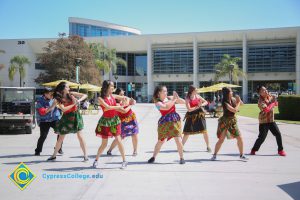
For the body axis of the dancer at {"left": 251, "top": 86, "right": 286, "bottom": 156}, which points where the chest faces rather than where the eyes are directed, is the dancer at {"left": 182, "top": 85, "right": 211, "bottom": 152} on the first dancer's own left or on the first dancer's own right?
on the first dancer's own right

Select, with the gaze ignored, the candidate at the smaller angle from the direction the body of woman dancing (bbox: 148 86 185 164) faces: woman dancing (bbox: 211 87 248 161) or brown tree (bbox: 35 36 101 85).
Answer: the woman dancing

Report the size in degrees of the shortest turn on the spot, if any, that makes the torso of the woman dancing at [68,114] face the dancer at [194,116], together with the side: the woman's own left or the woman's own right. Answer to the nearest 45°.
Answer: approximately 45° to the woman's own left

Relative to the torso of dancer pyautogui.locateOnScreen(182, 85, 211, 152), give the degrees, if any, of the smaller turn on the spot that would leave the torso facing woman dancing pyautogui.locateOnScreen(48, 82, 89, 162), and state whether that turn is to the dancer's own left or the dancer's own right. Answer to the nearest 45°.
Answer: approximately 90° to the dancer's own right

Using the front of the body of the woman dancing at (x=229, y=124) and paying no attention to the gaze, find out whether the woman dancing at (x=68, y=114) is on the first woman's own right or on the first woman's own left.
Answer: on the first woman's own right

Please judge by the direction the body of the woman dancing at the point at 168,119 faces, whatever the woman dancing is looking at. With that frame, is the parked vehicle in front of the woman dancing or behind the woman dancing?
behind
